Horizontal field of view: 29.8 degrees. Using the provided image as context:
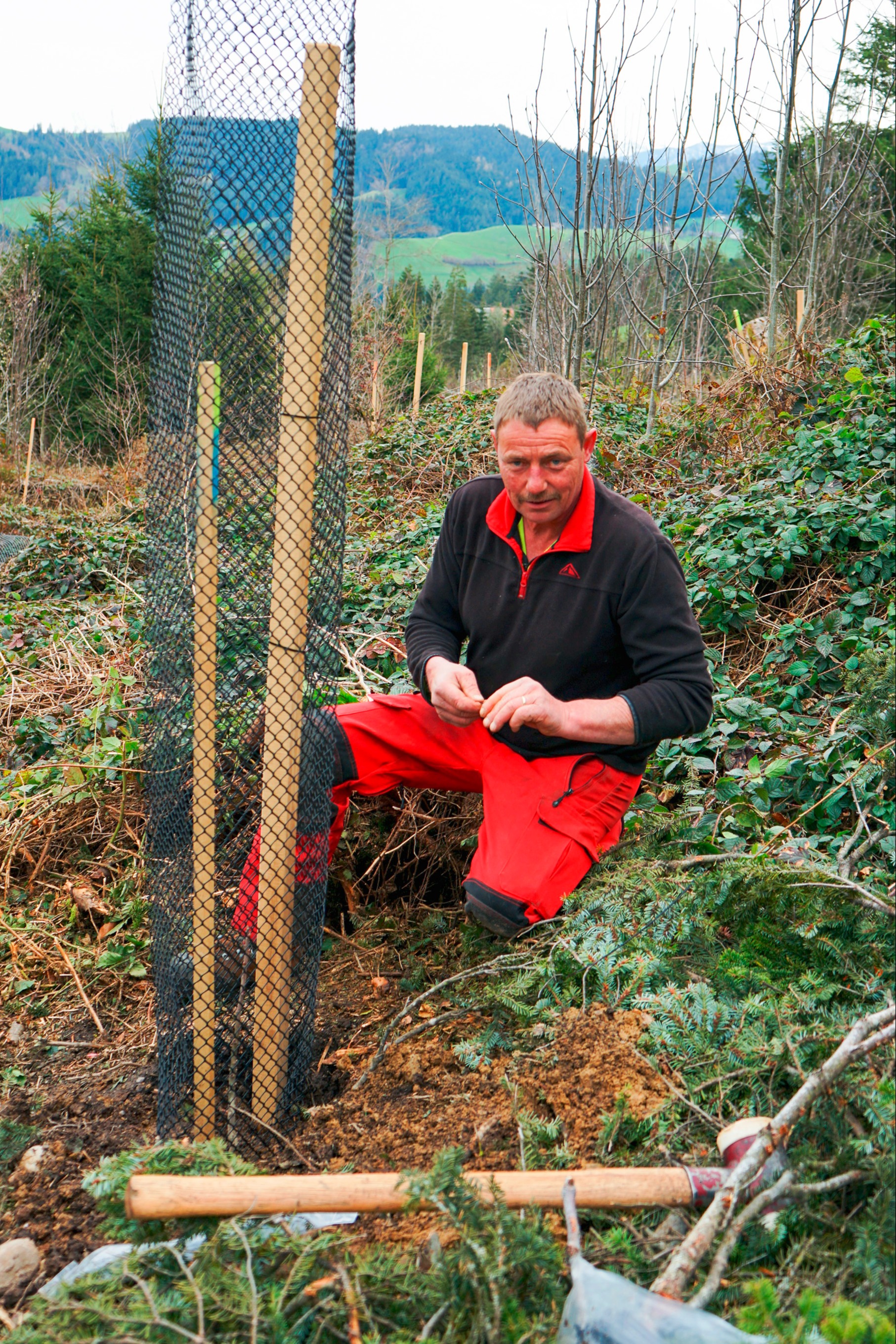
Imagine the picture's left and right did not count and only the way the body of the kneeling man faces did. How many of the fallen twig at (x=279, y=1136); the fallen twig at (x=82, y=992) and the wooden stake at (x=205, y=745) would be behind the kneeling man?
0

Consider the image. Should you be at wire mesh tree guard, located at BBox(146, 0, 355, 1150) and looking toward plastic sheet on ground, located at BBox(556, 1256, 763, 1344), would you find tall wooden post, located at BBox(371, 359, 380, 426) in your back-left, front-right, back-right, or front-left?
back-left

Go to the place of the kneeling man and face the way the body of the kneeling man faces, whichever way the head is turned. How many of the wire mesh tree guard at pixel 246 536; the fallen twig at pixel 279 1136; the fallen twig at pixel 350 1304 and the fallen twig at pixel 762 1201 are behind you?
0

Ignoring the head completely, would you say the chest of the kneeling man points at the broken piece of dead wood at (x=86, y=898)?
no

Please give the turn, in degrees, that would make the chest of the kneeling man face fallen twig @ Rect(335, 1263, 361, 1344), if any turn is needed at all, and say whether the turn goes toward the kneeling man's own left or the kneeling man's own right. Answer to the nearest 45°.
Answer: approximately 45° to the kneeling man's own left

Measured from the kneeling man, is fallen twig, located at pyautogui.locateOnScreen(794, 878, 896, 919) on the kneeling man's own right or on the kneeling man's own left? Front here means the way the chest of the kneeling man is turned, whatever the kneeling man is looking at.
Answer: on the kneeling man's own left

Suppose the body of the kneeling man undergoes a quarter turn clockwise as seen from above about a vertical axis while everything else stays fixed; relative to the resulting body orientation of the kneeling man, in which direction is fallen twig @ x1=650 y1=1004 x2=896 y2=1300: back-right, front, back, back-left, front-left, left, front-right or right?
back-left

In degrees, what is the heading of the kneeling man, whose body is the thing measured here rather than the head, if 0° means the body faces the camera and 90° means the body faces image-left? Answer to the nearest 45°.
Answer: approximately 45°

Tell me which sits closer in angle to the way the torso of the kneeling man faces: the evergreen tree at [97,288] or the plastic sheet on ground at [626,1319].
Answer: the plastic sheet on ground

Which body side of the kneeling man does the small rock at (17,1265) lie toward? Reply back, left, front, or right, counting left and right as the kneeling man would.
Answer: front

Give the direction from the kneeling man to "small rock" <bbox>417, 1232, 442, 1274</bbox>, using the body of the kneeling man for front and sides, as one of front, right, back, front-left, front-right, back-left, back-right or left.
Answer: front-left

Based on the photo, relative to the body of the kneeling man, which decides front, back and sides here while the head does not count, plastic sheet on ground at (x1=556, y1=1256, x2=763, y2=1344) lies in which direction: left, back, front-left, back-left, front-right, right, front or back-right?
front-left

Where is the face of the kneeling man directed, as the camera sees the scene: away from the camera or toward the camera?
toward the camera

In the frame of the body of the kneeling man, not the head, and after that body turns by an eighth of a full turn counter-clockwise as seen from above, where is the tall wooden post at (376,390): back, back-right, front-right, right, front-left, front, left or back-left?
back

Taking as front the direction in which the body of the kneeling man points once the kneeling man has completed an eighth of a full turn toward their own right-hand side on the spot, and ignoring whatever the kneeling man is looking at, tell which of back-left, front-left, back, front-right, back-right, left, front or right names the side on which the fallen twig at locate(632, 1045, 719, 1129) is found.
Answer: left

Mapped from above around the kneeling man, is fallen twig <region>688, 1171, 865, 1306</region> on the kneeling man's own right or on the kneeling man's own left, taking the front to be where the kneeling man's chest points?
on the kneeling man's own left
